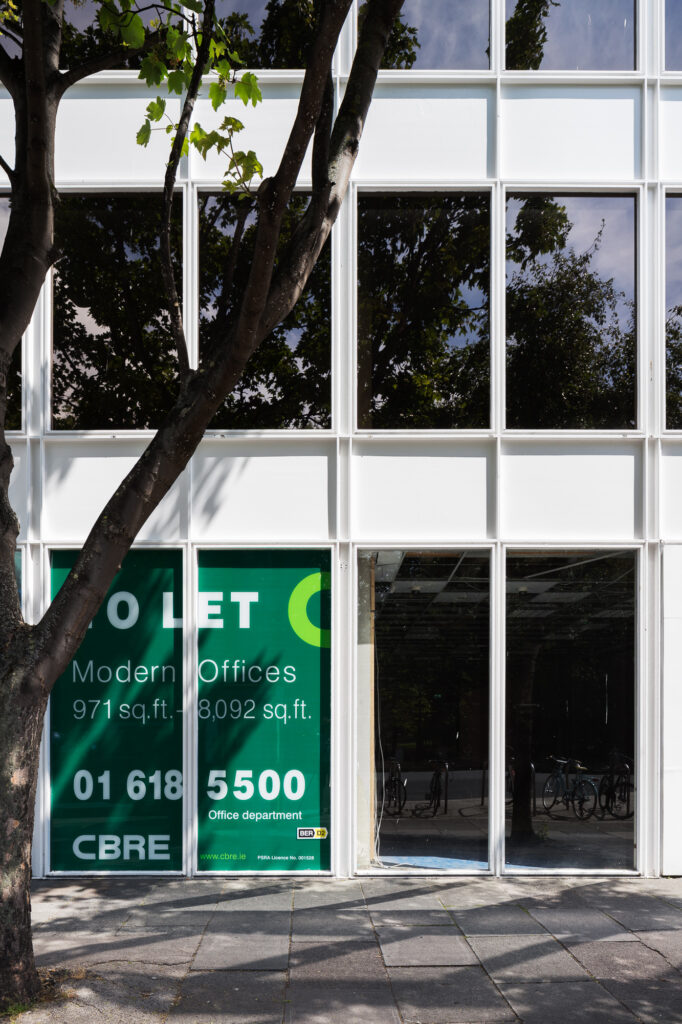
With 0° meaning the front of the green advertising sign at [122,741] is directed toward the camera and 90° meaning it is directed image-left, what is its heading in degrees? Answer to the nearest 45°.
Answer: approximately 0°

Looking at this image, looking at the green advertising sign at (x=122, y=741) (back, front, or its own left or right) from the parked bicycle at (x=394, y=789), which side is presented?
left

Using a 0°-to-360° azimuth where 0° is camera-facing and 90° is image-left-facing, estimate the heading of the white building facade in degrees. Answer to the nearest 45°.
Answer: approximately 0°

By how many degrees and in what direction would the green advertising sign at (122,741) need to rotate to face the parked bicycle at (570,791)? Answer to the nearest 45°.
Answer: approximately 90° to its left

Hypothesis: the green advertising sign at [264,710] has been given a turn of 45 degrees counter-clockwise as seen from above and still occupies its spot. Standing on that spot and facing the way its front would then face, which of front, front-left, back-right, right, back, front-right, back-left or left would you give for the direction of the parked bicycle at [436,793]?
front-left

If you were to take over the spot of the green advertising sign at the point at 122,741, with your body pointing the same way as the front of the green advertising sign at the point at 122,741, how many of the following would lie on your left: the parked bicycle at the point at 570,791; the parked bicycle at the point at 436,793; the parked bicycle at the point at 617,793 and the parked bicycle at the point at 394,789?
4
